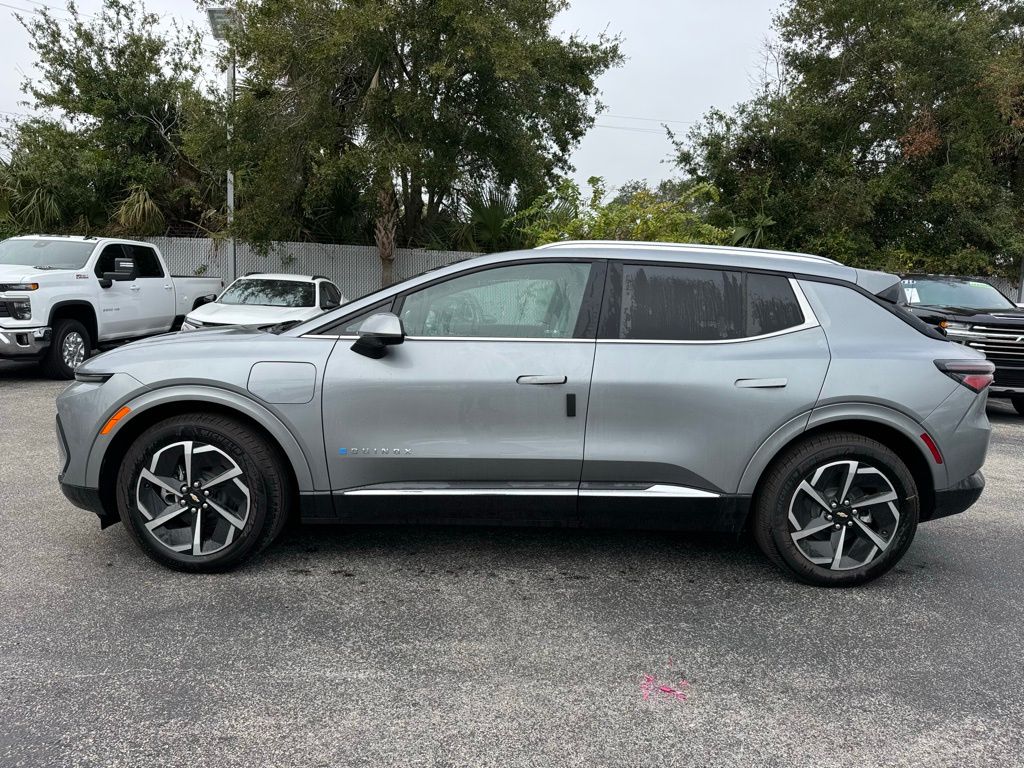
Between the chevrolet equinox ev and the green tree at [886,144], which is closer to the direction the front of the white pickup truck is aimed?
the chevrolet equinox ev

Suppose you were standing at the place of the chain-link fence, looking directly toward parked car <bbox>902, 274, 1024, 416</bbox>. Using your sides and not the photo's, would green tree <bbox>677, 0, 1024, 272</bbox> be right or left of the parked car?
left

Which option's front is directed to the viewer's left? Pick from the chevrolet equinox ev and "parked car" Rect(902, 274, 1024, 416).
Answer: the chevrolet equinox ev

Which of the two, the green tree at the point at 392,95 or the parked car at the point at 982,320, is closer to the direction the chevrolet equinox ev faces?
the green tree

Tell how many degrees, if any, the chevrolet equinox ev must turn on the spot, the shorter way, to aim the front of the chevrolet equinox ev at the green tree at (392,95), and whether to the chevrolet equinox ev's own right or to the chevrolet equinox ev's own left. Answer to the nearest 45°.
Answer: approximately 90° to the chevrolet equinox ev's own right

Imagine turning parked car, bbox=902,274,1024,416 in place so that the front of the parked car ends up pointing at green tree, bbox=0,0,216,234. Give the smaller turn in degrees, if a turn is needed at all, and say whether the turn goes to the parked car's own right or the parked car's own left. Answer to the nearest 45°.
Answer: approximately 135° to the parked car's own right

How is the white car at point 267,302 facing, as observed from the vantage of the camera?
facing the viewer and to the left of the viewer

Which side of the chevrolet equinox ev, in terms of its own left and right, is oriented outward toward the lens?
left

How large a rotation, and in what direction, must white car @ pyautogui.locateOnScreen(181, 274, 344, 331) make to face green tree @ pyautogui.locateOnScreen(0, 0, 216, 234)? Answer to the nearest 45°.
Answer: approximately 135° to its right

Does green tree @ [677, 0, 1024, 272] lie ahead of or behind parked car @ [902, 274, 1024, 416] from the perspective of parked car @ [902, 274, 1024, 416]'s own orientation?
behind

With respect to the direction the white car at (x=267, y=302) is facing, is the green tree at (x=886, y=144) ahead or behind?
behind

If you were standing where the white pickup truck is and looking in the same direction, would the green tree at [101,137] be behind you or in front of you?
behind

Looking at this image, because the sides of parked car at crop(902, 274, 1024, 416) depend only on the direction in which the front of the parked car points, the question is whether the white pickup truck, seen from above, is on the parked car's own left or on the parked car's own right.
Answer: on the parked car's own right

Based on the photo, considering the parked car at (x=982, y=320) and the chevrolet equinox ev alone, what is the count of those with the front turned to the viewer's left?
1

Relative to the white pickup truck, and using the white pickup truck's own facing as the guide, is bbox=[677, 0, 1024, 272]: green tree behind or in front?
behind

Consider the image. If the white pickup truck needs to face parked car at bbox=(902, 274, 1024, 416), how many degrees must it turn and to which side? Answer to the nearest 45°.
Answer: approximately 90° to its left
